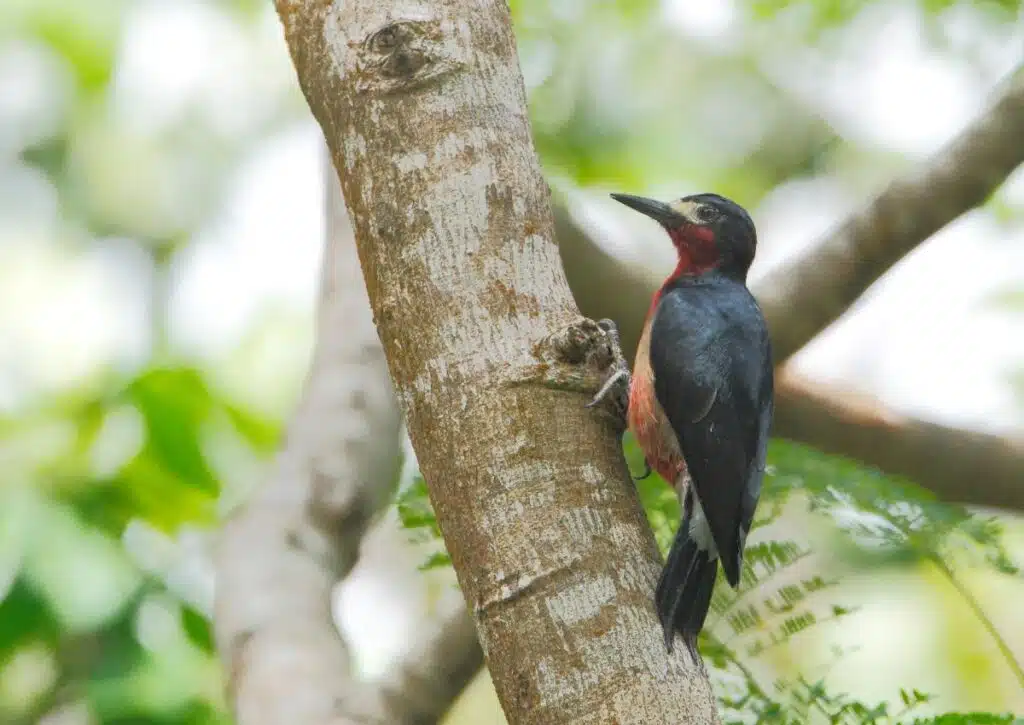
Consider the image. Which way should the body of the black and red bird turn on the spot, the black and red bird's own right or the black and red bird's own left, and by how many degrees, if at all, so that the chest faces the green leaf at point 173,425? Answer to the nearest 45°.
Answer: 0° — it already faces it

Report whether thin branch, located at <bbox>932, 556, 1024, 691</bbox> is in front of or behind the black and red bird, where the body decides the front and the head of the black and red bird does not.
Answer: behind

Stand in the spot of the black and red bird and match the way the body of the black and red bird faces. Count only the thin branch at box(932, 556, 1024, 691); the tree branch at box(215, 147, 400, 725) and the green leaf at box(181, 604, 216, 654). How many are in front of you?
2

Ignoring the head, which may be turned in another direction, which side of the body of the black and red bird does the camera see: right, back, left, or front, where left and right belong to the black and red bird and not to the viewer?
left

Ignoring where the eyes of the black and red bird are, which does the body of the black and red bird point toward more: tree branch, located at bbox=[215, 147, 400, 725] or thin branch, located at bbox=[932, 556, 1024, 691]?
the tree branch

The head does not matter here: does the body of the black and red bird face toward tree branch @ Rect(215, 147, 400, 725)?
yes

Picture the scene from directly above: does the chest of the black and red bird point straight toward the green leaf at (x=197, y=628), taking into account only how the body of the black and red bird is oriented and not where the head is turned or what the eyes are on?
yes
